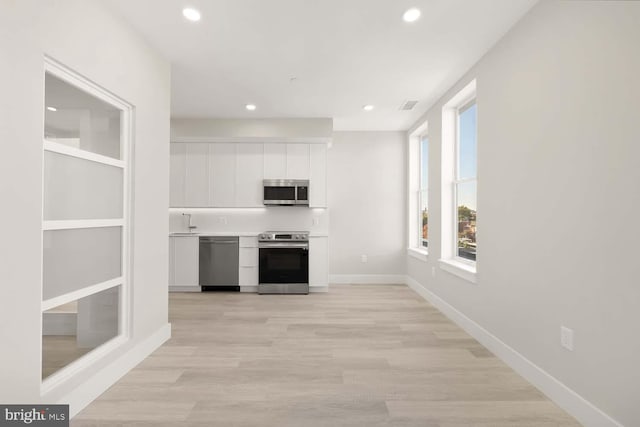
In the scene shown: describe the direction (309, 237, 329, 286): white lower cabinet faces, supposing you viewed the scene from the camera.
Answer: facing the viewer

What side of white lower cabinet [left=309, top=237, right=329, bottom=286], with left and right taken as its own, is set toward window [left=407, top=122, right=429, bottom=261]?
left

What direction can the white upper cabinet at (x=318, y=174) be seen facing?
toward the camera

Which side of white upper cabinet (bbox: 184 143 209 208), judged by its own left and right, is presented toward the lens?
front

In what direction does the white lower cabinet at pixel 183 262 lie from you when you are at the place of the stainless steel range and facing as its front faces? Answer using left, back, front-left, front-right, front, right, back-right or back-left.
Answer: right

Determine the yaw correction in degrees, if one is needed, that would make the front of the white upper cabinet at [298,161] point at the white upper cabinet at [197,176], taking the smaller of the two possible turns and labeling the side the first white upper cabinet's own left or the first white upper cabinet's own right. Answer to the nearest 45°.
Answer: approximately 90° to the first white upper cabinet's own right

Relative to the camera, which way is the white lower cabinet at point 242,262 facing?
toward the camera

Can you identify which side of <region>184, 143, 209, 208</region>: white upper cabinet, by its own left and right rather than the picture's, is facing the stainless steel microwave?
left
